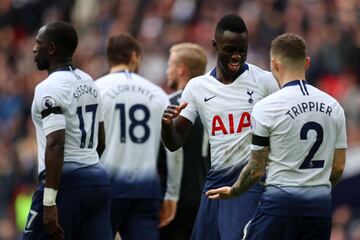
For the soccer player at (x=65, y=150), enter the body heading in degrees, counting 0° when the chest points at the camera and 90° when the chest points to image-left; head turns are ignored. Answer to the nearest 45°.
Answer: approximately 135°

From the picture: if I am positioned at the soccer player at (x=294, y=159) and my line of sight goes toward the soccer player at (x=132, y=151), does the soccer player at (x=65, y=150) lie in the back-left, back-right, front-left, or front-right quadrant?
front-left

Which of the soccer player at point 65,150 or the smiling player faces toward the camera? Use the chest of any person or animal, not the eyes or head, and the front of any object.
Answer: the smiling player

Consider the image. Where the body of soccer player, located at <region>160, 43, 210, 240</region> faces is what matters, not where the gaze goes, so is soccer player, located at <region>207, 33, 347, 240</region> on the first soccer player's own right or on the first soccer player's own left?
on the first soccer player's own left

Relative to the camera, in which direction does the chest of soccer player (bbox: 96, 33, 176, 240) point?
away from the camera

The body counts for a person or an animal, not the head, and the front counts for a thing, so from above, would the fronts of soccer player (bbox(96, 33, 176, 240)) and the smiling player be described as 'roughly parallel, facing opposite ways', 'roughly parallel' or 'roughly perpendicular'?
roughly parallel, facing opposite ways

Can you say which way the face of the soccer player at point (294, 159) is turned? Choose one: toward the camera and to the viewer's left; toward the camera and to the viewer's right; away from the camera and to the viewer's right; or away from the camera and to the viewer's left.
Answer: away from the camera and to the viewer's left

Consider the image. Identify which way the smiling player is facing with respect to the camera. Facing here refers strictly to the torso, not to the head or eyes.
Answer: toward the camera

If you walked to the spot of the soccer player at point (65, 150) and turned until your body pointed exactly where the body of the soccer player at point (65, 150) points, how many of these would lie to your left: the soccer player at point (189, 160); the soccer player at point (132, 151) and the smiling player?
0
